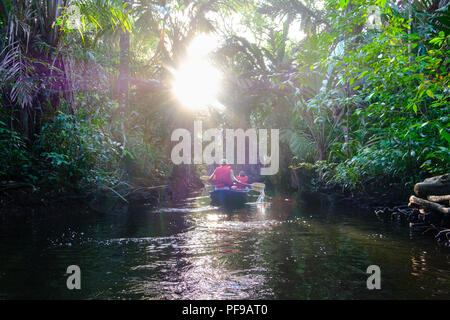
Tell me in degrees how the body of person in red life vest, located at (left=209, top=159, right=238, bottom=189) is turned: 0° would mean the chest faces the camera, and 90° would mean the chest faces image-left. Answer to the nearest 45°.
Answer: approximately 180°

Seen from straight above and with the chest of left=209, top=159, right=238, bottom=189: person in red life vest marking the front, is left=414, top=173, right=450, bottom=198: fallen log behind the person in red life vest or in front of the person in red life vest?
behind

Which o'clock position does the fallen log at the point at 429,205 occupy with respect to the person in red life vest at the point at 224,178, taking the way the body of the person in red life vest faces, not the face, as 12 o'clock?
The fallen log is roughly at 5 o'clock from the person in red life vest.
